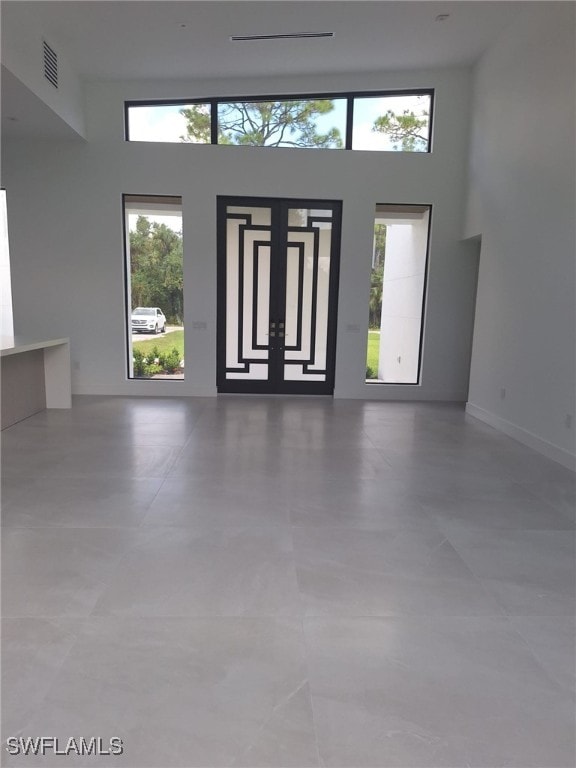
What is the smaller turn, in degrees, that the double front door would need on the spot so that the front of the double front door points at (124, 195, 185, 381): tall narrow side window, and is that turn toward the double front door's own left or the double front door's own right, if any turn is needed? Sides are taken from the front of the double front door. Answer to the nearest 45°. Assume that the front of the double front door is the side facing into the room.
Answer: approximately 90° to the double front door's own right

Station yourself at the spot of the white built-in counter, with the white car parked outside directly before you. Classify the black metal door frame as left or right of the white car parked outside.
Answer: right

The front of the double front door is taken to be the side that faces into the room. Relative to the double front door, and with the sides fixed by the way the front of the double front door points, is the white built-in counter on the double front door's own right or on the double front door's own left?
on the double front door's own right

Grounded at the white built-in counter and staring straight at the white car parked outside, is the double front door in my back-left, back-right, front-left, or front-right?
front-right

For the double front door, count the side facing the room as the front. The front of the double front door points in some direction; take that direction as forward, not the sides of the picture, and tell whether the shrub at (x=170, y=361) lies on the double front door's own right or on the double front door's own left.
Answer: on the double front door's own right
